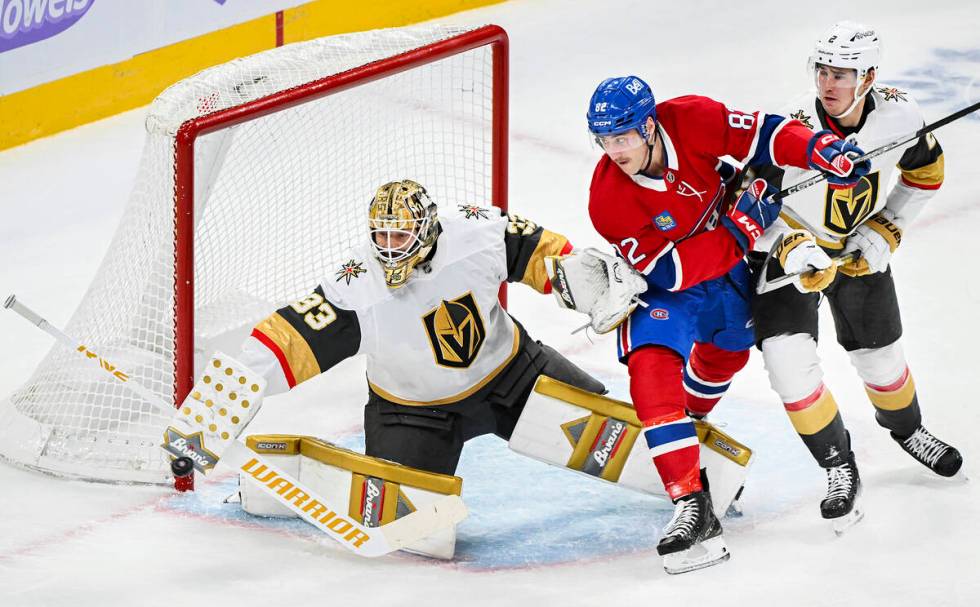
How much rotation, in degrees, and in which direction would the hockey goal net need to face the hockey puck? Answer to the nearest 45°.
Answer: approximately 45° to its right

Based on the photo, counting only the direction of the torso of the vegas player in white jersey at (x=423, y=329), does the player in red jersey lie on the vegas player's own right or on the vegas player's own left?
on the vegas player's own left

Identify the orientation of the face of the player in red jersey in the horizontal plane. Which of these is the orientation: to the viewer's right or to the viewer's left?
to the viewer's left

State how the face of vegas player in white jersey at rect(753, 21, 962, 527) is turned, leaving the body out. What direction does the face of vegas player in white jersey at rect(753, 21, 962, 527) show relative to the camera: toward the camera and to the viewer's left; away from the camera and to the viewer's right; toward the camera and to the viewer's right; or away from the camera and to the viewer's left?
toward the camera and to the viewer's left

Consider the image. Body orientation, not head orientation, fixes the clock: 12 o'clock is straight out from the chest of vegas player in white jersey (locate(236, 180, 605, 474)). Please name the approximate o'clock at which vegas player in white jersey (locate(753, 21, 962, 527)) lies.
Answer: vegas player in white jersey (locate(753, 21, 962, 527)) is roughly at 9 o'clock from vegas player in white jersey (locate(236, 180, 605, 474)).

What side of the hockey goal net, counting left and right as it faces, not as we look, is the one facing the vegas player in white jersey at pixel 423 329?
front

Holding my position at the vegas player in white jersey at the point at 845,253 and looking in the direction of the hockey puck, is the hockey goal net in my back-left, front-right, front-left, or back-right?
front-right

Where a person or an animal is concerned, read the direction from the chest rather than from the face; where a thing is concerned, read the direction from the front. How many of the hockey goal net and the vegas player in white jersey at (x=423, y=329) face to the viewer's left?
0

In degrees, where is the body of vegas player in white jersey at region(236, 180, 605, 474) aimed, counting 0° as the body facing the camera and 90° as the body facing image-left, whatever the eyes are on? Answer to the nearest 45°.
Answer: approximately 0°

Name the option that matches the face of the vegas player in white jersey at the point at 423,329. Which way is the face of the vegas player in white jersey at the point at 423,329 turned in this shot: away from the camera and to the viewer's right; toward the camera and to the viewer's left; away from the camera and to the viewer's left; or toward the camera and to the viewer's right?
toward the camera and to the viewer's left

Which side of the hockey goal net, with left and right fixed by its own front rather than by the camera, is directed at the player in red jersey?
front

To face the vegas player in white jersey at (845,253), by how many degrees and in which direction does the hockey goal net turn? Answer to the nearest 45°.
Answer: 0° — it already faces them
